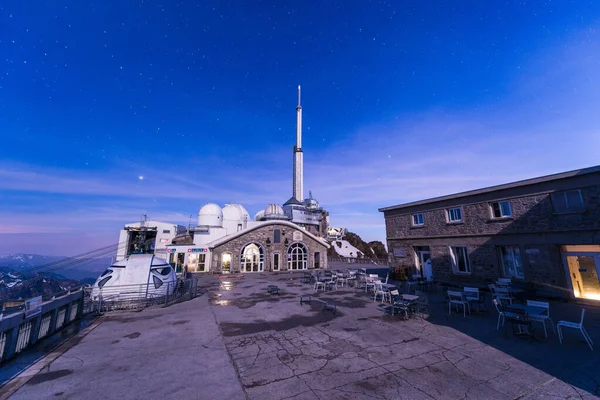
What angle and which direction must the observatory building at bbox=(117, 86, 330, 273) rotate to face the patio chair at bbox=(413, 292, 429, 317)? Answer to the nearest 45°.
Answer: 0° — it already faces it

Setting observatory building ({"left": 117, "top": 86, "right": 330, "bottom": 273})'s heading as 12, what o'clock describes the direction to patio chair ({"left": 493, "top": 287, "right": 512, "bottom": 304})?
The patio chair is roughly at 11 o'clock from the observatory building.

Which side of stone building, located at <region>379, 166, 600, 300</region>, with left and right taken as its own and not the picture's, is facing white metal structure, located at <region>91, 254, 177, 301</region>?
front

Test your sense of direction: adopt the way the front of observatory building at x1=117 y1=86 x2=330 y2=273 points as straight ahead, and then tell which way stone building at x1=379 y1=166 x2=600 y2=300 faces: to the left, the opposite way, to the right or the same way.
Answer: to the right

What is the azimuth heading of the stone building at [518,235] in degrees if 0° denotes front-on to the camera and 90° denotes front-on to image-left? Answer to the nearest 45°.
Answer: approximately 45°

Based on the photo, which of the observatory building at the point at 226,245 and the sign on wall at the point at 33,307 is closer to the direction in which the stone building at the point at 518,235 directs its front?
the sign on wall

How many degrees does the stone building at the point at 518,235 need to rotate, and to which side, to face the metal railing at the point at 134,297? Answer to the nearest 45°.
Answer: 0° — it already faces it

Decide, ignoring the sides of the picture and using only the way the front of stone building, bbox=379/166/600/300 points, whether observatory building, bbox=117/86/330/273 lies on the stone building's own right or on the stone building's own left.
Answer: on the stone building's own right

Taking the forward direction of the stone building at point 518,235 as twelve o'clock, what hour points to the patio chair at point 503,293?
The patio chair is roughly at 11 o'clock from the stone building.

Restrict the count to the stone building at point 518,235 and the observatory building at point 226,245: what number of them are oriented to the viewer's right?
0

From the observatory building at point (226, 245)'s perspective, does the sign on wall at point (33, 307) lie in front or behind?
in front
